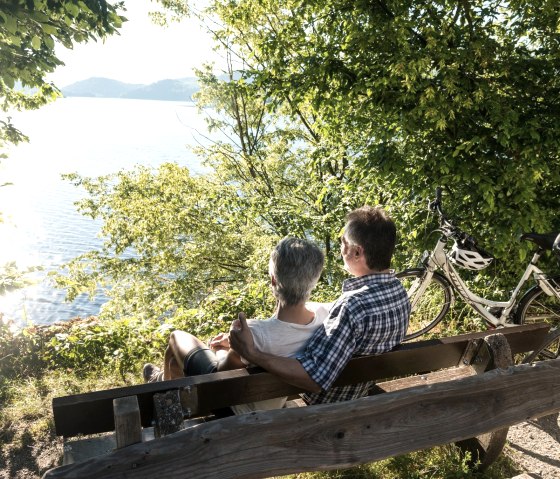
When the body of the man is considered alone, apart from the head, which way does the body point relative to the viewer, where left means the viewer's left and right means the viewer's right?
facing away from the viewer and to the left of the viewer

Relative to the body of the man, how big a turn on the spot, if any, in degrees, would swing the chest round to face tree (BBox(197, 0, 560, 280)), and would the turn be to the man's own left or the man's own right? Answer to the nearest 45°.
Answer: approximately 45° to the man's own right

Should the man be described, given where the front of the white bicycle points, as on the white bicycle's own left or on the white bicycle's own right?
on the white bicycle's own left

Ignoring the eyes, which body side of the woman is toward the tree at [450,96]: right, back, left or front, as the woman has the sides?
right

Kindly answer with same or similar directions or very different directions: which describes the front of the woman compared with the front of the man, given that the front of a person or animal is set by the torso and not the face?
same or similar directions

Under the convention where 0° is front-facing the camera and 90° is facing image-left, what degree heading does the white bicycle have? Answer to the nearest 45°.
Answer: approximately 90°

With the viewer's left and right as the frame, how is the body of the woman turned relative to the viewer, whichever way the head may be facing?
facing away from the viewer and to the left of the viewer
